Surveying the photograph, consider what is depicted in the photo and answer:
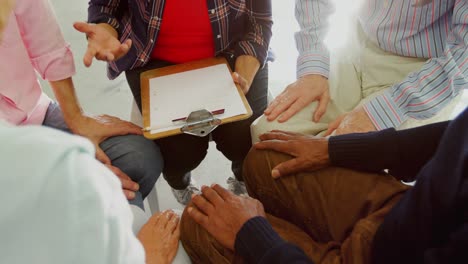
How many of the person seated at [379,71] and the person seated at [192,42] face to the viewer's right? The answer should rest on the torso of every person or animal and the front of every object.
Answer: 0

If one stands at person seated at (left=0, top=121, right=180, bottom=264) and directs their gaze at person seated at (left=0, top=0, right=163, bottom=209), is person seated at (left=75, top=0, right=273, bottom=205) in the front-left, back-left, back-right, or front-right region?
front-right

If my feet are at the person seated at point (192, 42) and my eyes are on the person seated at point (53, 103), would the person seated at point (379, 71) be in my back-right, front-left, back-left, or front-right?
back-left

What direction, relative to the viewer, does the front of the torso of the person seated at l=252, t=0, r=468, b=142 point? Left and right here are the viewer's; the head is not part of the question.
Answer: facing the viewer and to the left of the viewer

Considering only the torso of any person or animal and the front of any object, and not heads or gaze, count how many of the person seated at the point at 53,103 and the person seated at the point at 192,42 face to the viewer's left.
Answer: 0

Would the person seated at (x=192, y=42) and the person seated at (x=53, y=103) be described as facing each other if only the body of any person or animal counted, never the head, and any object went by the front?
no

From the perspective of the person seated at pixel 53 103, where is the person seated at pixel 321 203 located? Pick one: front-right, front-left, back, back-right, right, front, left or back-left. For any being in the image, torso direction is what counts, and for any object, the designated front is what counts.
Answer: front

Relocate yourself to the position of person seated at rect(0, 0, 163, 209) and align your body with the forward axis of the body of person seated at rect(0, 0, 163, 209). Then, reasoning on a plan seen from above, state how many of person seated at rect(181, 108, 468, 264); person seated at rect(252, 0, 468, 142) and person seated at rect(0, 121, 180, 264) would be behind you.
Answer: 0

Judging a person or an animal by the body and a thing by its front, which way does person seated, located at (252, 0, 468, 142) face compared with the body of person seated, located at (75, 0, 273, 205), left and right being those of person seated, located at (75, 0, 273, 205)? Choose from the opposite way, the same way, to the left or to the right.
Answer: to the right

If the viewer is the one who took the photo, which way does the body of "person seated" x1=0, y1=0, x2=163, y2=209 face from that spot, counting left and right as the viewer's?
facing the viewer and to the right of the viewer

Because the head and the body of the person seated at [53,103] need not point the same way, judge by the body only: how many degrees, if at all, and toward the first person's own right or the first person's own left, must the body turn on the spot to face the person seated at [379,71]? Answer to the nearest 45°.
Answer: approximately 45° to the first person's own left

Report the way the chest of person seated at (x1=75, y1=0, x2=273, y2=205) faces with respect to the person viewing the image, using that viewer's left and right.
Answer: facing the viewer

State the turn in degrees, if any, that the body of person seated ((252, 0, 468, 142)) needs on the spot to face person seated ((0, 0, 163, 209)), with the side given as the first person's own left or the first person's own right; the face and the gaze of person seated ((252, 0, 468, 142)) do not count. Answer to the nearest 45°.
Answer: approximately 45° to the first person's own right

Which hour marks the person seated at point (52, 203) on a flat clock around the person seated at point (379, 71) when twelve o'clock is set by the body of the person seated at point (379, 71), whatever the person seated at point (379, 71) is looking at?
the person seated at point (52, 203) is roughly at 11 o'clock from the person seated at point (379, 71).
